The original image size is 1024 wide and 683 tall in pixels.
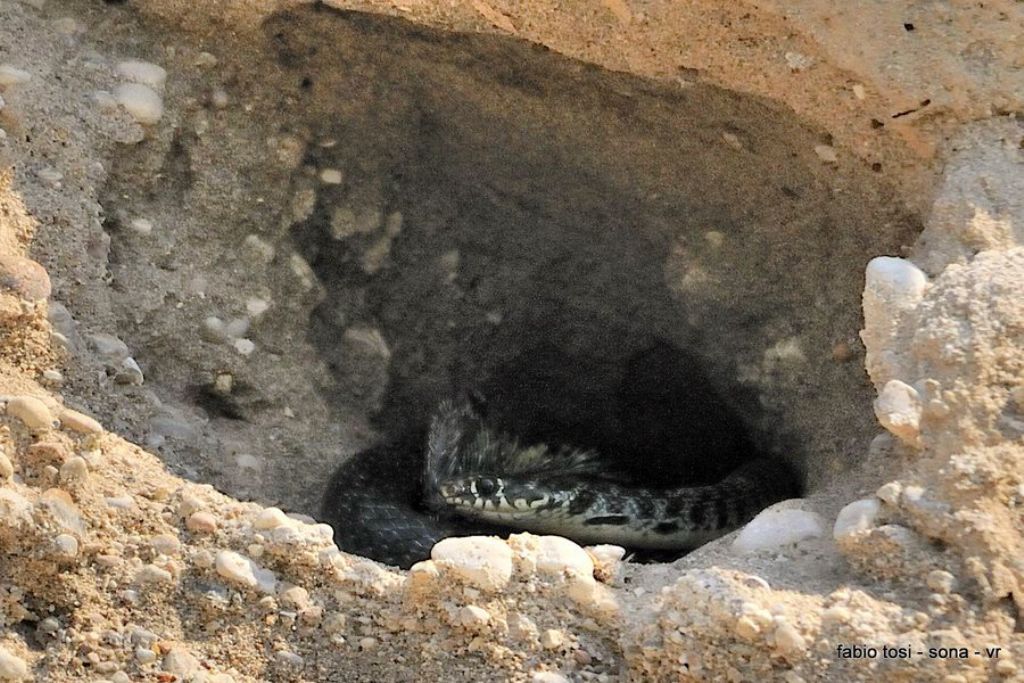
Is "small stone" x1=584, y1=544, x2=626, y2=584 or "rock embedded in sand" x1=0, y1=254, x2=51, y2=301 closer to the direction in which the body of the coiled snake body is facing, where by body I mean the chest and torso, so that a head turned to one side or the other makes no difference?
the rock embedded in sand

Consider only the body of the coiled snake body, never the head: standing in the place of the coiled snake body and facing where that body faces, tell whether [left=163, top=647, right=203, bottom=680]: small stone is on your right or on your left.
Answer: on your left

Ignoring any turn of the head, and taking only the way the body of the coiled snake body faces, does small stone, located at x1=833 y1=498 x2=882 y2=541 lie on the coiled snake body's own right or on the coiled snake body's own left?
on the coiled snake body's own left

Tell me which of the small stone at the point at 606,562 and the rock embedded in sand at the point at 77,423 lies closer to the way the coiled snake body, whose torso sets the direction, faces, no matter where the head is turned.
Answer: the rock embedded in sand

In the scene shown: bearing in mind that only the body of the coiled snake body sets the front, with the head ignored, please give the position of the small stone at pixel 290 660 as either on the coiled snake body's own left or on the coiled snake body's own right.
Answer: on the coiled snake body's own left

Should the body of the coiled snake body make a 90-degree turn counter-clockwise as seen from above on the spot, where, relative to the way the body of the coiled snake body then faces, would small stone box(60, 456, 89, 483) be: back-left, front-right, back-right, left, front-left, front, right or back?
front-right

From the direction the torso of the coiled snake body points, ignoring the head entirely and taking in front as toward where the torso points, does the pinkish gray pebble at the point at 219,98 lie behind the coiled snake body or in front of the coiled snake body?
in front

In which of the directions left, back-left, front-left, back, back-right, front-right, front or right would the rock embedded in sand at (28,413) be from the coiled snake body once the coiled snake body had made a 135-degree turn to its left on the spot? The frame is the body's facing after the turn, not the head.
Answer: right

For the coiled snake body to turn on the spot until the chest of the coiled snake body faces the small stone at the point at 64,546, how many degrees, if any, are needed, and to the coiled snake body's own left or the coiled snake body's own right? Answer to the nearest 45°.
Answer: approximately 45° to the coiled snake body's own left

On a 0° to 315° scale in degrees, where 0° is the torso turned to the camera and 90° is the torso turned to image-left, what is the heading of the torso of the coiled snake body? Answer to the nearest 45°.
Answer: approximately 90°

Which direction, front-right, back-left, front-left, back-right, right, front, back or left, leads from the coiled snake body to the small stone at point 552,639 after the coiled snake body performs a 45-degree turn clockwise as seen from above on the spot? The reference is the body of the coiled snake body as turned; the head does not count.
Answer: back-left

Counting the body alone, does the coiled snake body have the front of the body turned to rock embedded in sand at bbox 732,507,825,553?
no

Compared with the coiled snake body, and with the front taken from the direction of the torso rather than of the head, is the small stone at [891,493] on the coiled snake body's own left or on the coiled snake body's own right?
on the coiled snake body's own left

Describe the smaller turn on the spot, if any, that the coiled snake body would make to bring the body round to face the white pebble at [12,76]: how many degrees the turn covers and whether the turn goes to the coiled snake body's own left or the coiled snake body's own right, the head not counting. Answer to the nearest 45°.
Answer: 0° — it already faces it

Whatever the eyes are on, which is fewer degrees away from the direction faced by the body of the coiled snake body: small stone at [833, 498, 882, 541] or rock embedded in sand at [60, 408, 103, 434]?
the rock embedded in sand

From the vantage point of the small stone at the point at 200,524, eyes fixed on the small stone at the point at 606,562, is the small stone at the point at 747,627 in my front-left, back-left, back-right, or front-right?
front-right

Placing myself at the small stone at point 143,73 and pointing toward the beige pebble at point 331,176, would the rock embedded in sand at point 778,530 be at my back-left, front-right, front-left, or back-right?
front-right
